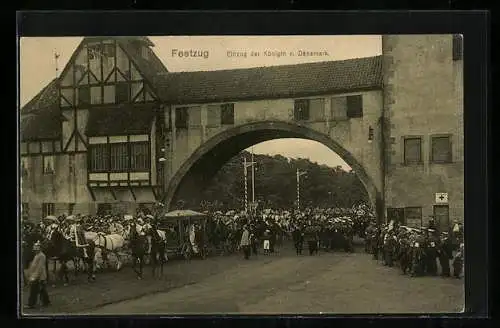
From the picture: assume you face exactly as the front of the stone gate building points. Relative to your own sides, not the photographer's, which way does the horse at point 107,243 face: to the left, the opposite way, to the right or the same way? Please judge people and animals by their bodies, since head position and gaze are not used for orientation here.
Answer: to the right

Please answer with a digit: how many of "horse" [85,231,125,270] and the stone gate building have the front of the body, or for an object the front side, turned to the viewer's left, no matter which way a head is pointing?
1

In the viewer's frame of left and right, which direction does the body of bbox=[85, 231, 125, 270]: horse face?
facing to the left of the viewer

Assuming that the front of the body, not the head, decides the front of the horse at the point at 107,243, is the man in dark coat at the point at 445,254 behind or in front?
behind

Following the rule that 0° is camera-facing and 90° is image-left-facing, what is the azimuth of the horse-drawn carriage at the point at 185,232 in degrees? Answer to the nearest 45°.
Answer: approximately 45°

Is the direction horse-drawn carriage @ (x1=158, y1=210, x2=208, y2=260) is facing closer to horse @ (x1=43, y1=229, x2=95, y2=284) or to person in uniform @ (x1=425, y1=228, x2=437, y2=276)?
the horse

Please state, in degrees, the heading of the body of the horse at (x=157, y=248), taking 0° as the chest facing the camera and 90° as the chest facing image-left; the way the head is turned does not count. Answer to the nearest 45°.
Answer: approximately 45°
